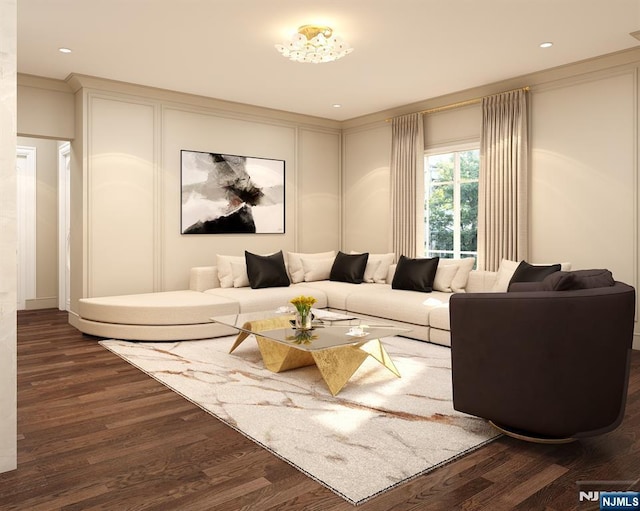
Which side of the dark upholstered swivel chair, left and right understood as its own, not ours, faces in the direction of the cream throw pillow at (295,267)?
front

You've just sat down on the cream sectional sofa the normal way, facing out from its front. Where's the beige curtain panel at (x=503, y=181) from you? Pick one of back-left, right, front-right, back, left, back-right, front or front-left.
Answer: left

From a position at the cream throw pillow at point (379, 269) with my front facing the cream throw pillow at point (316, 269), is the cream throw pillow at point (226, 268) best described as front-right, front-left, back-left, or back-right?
front-left

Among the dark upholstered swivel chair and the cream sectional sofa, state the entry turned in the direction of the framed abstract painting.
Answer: the dark upholstered swivel chair

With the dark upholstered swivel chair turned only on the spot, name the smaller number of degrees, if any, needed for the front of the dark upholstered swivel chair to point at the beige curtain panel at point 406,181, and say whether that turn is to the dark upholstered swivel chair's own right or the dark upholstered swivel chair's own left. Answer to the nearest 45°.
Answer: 0° — it already faces it

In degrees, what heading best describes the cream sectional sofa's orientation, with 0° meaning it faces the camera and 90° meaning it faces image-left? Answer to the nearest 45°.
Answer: approximately 0°

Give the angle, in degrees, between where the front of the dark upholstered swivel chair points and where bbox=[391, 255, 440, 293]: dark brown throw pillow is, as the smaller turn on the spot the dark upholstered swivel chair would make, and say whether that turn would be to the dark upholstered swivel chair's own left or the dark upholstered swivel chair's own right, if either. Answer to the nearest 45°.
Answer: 0° — it already faces it

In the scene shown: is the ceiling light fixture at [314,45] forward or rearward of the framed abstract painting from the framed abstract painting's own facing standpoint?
forward

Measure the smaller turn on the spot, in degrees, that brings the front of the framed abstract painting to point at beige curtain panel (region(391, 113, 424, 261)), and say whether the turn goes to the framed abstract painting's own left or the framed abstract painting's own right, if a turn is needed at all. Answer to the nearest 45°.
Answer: approximately 45° to the framed abstract painting's own left

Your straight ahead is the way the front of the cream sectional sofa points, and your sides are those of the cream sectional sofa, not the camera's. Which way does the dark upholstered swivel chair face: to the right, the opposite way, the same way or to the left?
the opposite way

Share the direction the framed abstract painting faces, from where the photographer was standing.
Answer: facing the viewer and to the right of the viewer

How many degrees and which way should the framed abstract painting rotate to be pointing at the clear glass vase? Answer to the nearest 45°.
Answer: approximately 45° to its right

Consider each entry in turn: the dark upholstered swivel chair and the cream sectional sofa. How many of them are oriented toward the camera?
1

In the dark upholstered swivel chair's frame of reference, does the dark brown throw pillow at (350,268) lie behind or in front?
in front

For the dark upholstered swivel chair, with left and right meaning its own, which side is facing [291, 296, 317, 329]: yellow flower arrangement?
front

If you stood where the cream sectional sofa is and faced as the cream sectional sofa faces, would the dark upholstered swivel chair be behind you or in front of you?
in front

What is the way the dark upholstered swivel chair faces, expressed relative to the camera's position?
facing away from the viewer and to the left of the viewer
